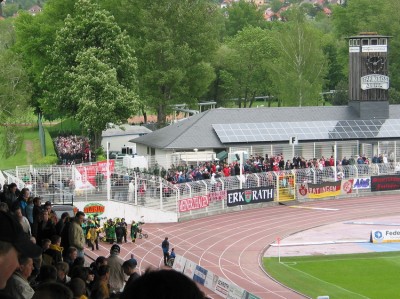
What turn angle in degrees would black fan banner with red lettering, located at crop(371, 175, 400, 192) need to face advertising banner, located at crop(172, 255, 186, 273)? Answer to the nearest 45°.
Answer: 0° — it already faces it

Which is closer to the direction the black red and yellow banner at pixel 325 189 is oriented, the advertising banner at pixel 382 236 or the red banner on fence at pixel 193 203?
the advertising banner

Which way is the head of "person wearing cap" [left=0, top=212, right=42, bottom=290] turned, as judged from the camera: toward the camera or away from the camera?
away from the camera

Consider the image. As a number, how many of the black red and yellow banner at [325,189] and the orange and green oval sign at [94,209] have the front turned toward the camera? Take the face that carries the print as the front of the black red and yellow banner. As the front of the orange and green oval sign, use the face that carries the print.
2

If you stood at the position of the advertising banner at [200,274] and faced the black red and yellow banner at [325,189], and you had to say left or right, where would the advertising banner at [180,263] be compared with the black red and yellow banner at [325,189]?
left

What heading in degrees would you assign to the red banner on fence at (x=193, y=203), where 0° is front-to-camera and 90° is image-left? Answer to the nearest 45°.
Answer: approximately 315°

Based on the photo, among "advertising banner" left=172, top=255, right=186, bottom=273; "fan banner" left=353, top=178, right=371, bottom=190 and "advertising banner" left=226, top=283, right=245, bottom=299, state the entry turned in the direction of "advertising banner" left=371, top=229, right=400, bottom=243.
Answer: "fan banner" left=353, top=178, right=371, bottom=190
